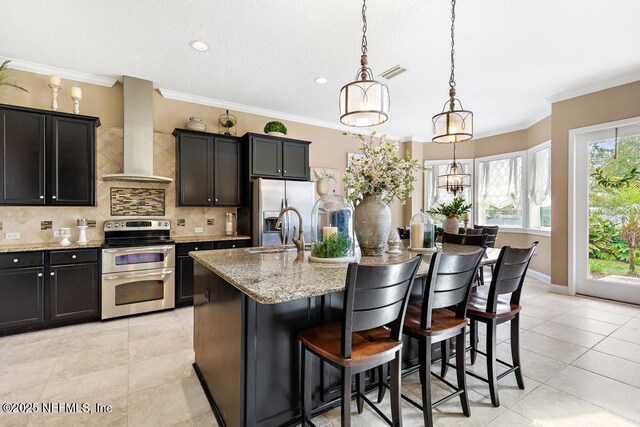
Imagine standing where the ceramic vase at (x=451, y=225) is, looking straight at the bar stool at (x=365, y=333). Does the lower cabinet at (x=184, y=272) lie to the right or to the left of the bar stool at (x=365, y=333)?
right

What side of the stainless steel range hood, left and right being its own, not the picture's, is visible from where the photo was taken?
front

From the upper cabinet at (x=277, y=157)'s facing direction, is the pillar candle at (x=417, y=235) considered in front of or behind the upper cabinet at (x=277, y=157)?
in front

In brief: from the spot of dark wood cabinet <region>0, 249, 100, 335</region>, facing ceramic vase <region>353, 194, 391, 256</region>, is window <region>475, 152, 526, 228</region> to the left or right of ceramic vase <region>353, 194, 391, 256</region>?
left

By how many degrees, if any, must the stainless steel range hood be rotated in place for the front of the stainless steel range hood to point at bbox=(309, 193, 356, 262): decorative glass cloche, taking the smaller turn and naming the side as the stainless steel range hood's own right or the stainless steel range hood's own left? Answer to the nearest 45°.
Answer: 0° — it already faces it

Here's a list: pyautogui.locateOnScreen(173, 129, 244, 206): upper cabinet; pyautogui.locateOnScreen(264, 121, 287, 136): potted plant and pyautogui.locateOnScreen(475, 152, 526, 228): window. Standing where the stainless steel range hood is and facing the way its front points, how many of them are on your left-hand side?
3

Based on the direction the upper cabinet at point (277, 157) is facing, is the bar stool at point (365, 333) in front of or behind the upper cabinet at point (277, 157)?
in front

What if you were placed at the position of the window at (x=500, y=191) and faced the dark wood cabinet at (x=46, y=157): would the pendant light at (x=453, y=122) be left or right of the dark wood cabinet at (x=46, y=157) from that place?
left

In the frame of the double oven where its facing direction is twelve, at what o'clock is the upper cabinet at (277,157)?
The upper cabinet is roughly at 9 o'clock from the double oven.

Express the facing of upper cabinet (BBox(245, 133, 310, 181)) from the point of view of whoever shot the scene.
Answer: facing the viewer and to the right of the viewer

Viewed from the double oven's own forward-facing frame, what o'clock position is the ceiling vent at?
The ceiling vent is roughly at 10 o'clock from the double oven.

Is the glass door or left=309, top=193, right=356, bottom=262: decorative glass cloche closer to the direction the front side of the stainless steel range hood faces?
the decorative glass cloche
